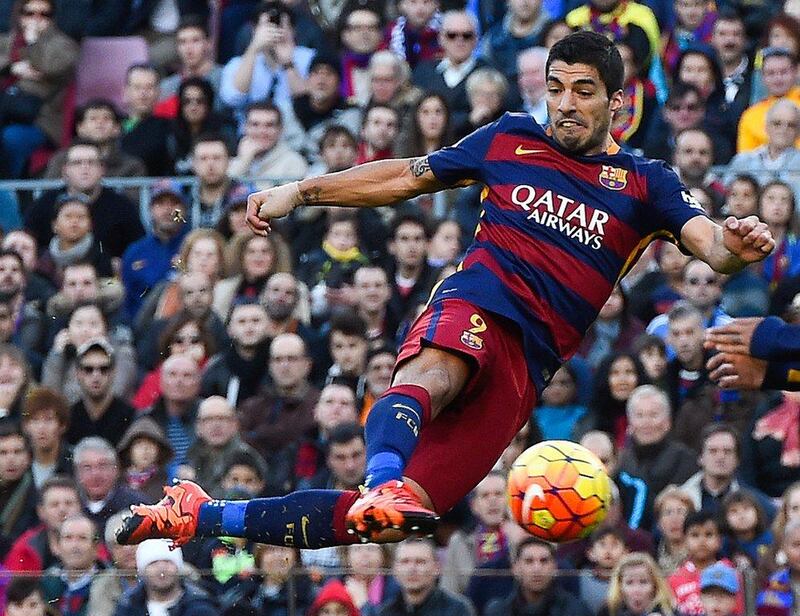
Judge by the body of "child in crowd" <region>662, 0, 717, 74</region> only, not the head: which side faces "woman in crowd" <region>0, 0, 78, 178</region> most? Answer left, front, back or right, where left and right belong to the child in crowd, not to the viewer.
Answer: right
